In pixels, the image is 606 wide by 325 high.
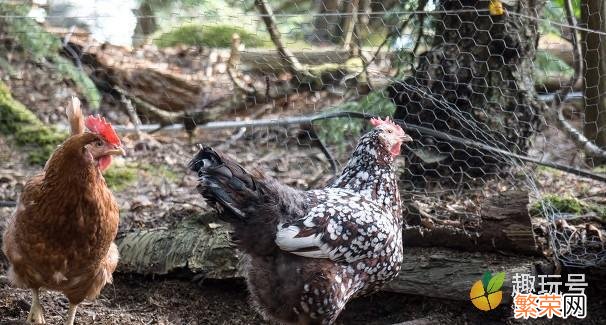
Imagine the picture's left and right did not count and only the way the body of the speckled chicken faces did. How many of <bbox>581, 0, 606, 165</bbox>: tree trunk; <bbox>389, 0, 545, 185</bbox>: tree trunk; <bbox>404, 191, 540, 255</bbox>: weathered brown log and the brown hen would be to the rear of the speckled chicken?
1

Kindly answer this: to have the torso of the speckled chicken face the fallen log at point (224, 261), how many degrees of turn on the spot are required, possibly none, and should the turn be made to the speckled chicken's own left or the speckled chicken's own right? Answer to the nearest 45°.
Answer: approximately 135° to the speckled chicken's own left

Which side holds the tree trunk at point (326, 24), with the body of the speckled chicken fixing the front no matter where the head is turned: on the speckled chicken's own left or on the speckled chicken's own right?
on the speckled chicken's own left

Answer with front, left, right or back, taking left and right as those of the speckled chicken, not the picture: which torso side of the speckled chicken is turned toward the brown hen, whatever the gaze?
back

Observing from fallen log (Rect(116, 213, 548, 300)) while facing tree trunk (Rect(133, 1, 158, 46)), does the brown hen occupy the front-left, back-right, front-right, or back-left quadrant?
back-left

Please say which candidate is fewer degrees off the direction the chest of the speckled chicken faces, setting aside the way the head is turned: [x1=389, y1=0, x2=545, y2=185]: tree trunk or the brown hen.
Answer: the tree trunk

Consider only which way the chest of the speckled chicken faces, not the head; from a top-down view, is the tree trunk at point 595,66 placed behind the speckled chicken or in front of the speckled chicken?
in front

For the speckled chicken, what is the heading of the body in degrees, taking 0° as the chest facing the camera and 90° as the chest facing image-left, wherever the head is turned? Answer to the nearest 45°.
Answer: approximately 270°

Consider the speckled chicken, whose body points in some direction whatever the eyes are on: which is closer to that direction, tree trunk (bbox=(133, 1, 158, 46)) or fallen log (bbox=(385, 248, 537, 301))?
the fallen log

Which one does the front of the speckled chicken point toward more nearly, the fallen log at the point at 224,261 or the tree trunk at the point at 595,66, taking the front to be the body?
the tree trunk

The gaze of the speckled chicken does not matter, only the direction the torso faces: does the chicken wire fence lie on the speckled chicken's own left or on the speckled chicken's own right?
on the speckled chicken's own left

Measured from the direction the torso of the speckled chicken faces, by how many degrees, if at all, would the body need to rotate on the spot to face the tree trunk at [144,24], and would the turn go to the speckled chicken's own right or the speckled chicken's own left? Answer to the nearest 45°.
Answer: approximately 135° to the speckled chicken's own left
